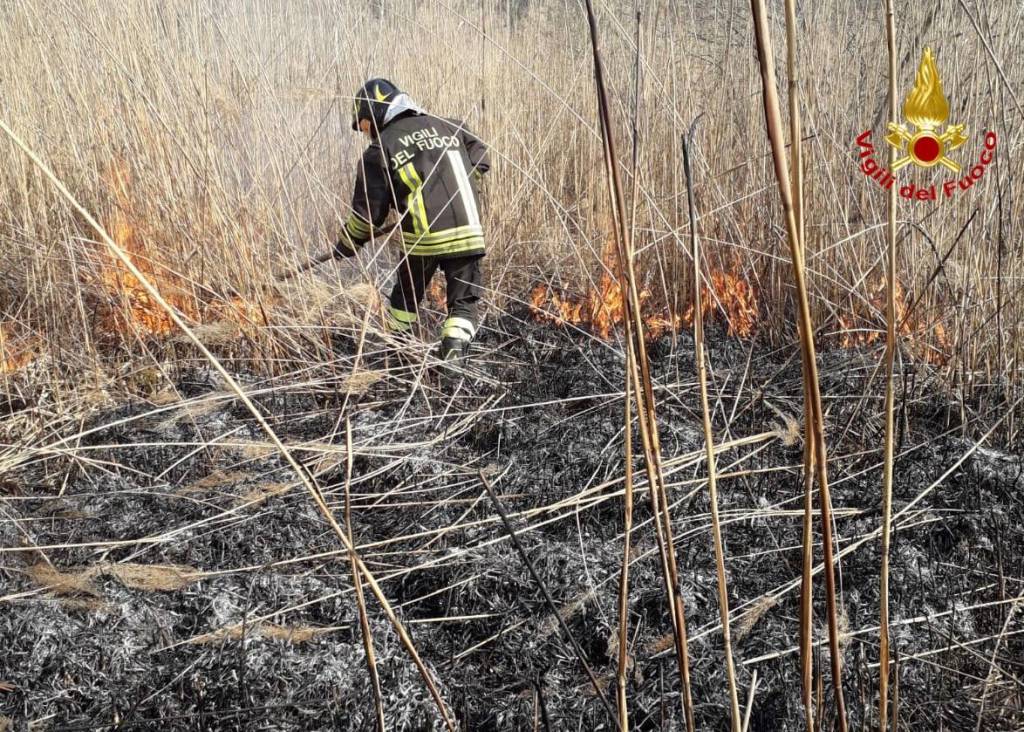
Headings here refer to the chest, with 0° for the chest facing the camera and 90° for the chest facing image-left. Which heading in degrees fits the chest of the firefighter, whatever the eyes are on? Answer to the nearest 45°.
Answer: approximately 135°

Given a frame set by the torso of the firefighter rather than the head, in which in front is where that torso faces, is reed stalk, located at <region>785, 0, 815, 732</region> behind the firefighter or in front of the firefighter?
behind

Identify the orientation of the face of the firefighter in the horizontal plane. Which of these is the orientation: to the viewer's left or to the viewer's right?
to the viewer's left

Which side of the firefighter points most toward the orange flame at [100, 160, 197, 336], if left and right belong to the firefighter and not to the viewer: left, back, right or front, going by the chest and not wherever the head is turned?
left

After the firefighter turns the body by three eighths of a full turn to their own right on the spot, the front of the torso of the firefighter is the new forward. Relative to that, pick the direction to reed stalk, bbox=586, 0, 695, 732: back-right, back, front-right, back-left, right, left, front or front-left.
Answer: right
